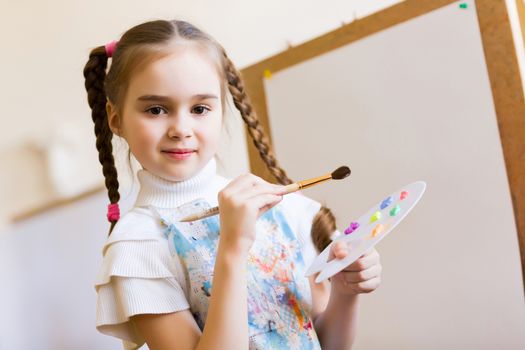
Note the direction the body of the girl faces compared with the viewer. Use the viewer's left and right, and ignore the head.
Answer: facing the viewer and to the right of the viewer

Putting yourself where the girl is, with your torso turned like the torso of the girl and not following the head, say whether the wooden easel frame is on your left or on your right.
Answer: on your left
